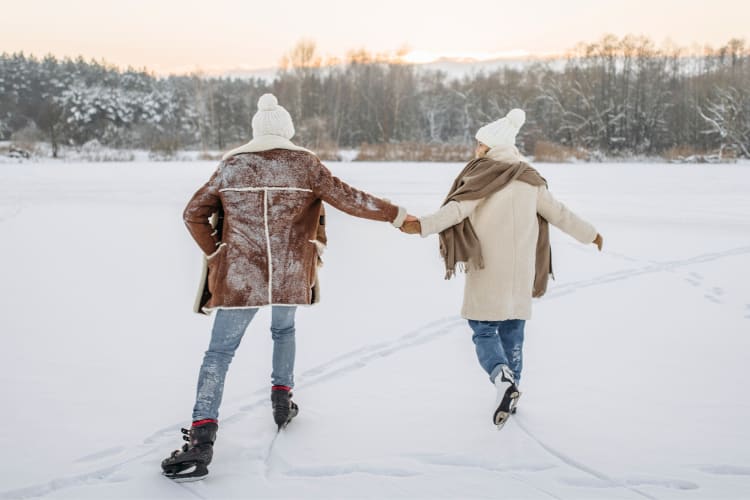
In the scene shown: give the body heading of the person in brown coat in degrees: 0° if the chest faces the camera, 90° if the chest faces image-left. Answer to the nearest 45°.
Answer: approximately 180°

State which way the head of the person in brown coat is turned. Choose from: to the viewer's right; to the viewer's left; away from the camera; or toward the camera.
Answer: away from the camera

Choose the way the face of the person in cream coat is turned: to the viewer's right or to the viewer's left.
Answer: to the viewer's left

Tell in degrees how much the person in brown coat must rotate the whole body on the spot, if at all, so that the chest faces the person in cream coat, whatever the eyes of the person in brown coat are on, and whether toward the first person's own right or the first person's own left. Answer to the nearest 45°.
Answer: approximately 90° to the first person's own right
